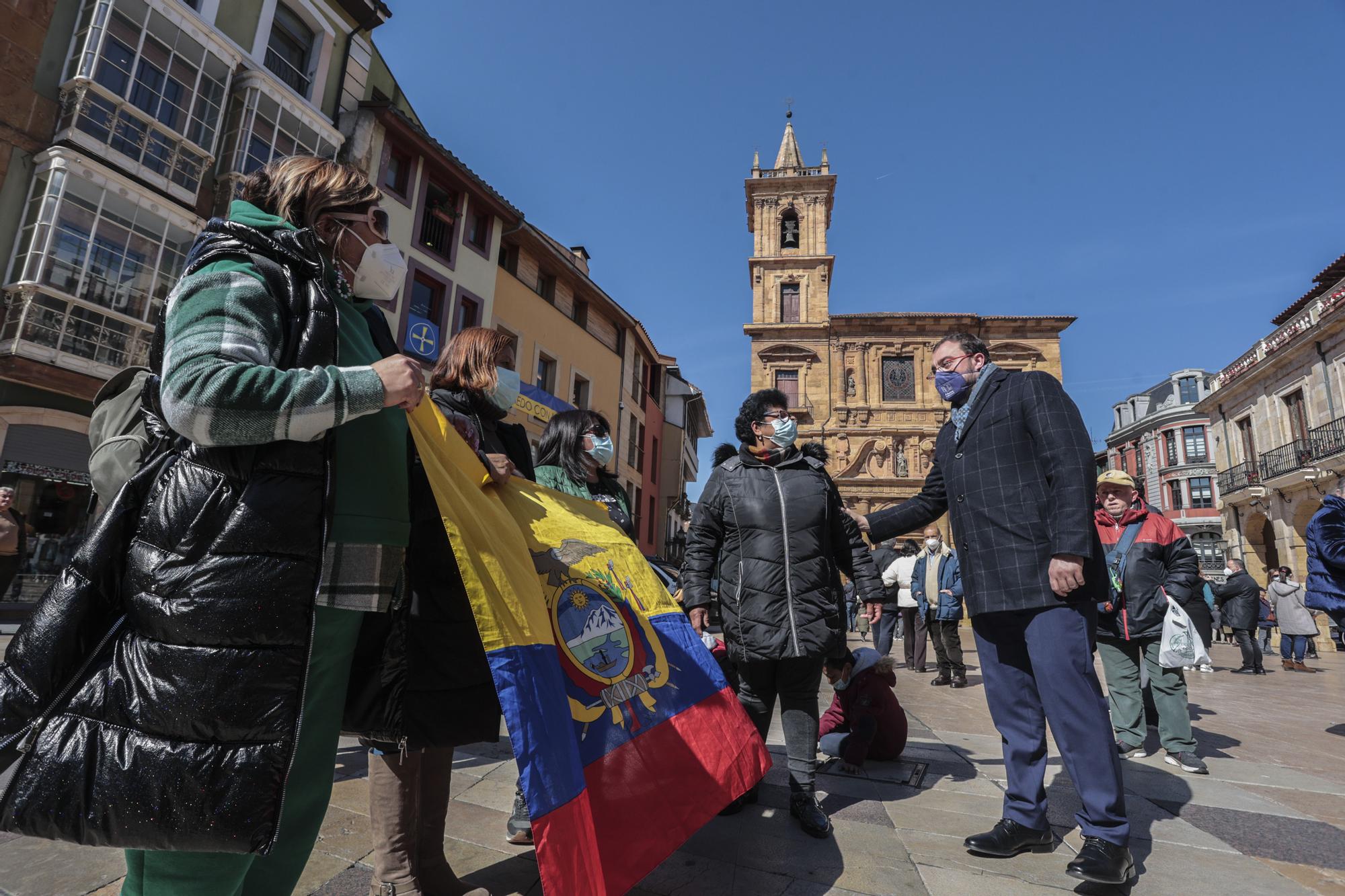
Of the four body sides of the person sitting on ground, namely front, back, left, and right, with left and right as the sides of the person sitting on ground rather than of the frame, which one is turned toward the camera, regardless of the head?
left

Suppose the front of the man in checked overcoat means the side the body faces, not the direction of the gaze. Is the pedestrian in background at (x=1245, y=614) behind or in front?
behind

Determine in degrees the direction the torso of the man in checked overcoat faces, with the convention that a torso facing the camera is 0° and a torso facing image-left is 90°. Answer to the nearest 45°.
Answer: approximately 45°

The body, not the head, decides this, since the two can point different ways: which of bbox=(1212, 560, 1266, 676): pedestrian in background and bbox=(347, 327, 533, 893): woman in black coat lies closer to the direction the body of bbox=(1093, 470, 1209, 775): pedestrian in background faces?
the woman in black coat

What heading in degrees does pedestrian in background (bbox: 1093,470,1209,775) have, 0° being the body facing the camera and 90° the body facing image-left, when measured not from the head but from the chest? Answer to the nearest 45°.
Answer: approximately 45°

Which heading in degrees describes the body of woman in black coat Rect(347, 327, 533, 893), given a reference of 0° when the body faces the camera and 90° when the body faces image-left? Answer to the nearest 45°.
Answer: approximately 270°

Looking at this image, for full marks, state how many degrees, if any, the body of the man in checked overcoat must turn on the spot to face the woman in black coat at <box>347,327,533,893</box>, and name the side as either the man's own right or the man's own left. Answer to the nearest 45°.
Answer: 0° — they already face them

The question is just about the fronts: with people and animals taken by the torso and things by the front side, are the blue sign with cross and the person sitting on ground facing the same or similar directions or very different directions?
very different directions
